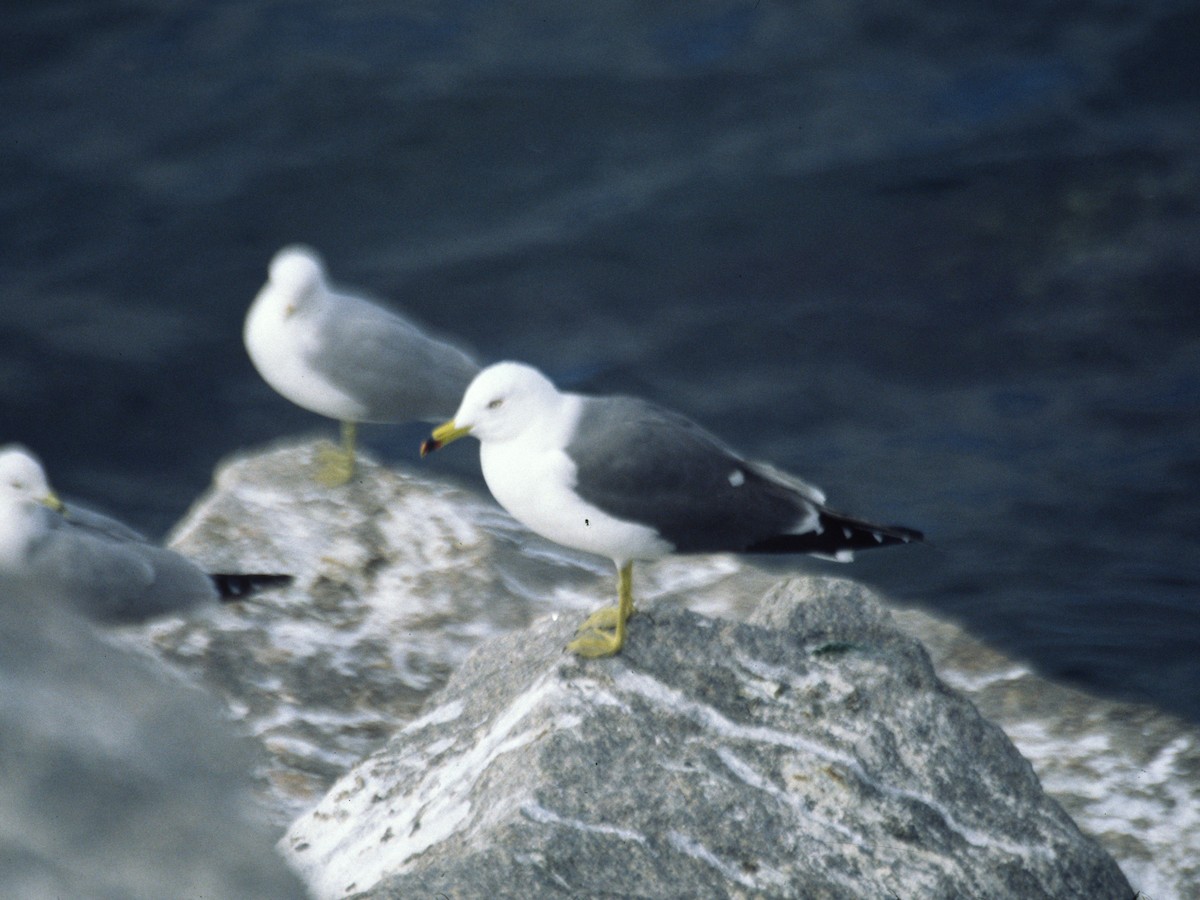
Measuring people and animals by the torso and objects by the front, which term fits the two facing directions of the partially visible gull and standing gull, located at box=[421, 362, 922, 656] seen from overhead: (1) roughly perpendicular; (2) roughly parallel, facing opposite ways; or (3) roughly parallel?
roughly parallel

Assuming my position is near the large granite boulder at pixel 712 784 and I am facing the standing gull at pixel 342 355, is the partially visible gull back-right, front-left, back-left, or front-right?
front-left

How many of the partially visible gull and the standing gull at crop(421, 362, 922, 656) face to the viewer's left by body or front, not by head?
2

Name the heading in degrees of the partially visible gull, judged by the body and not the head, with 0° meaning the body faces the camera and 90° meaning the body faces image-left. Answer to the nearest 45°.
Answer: approximately 90°

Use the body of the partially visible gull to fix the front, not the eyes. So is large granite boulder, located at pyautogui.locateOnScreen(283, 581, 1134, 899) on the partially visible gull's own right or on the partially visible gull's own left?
on the partially visible gull's own left

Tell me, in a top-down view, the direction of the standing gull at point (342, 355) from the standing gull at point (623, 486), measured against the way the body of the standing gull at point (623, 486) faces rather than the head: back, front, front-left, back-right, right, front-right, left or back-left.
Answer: front-right

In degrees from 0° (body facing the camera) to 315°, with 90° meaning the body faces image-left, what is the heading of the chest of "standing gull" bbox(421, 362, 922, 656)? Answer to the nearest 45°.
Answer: approximately 90°

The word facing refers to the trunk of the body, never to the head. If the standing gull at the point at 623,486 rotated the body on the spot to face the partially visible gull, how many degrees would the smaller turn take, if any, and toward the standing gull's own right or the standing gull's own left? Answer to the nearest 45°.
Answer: approximately 45° to the standing gull's own right
